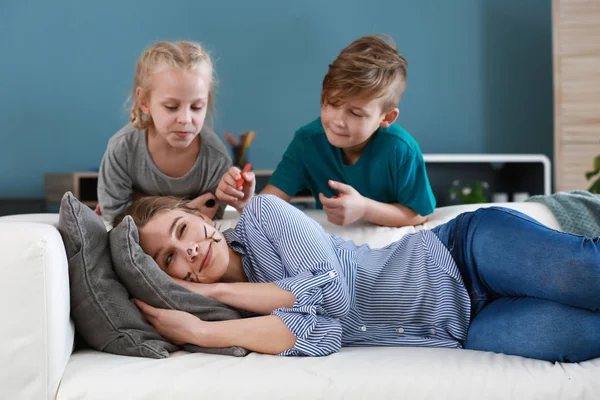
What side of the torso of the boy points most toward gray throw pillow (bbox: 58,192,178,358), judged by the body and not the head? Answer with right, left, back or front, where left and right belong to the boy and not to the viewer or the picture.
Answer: front

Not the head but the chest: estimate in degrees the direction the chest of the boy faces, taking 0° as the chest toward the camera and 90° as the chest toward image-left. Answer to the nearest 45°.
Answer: approximately 45°

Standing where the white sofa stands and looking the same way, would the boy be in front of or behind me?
behind

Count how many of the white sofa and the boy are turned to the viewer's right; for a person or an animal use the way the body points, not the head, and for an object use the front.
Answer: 0

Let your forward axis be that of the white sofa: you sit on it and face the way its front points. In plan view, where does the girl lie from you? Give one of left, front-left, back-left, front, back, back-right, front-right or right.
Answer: back

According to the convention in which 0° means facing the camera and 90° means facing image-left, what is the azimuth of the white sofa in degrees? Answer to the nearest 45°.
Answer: approximately 0°
